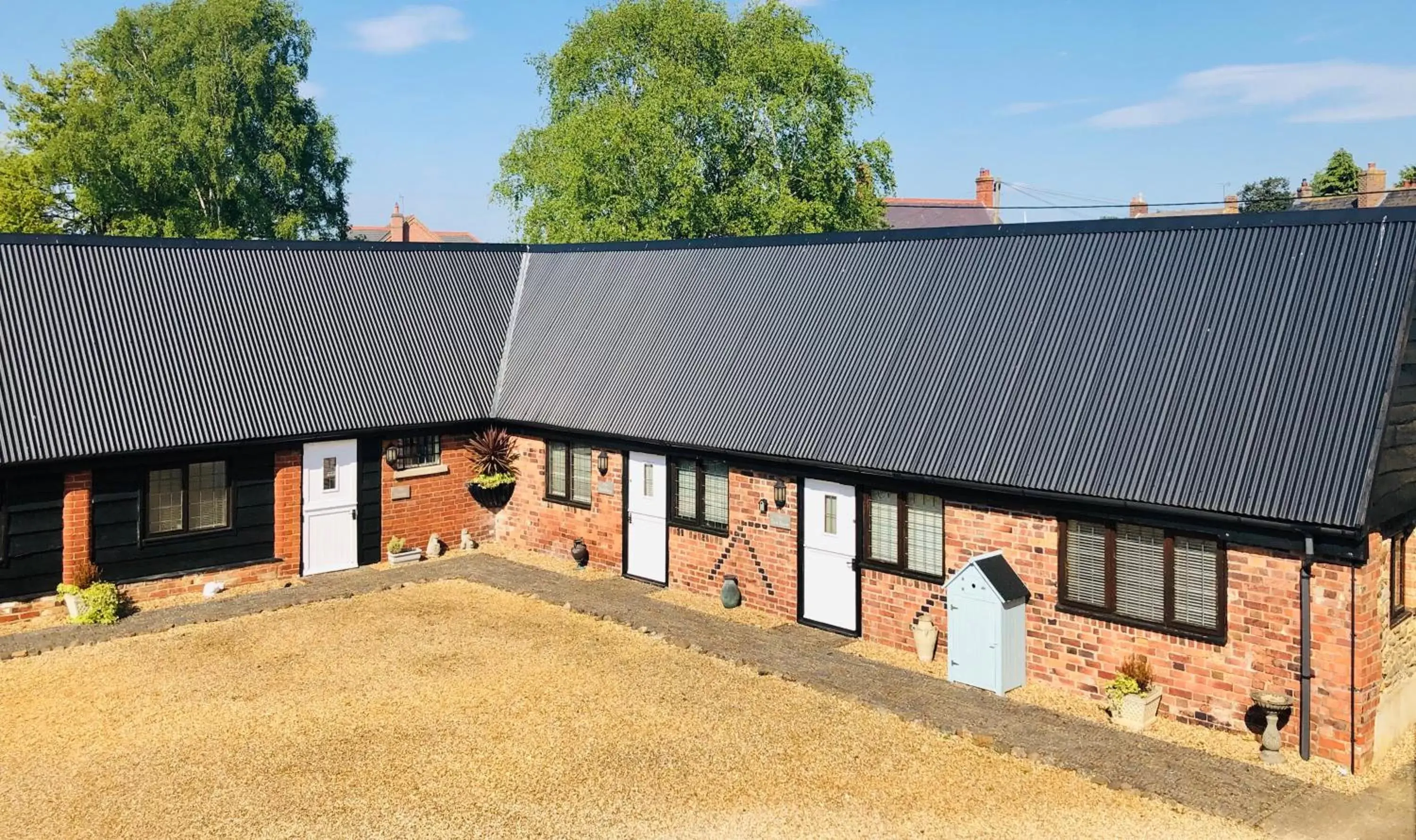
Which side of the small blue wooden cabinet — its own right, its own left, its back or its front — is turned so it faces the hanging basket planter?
right

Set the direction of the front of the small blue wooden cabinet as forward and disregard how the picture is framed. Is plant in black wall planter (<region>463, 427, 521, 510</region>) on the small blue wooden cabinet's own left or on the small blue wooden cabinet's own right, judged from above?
on the small blue wooden cabinet's own right

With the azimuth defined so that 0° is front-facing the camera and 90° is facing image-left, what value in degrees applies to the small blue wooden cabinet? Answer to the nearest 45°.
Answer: approximately 45°

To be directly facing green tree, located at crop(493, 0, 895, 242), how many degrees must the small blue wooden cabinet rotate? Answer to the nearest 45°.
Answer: approximately 135° to its right

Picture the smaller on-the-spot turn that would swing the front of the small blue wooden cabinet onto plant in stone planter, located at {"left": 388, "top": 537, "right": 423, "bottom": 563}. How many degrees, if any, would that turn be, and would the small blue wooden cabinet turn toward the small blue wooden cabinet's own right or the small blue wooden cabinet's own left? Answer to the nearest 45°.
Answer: approximately 90° to the small blue wooden cabinet's own right

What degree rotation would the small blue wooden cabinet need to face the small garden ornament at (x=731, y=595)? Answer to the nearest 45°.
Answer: approximately 90° to its right

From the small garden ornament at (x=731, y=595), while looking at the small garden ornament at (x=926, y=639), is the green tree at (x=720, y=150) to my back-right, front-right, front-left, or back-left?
back-left

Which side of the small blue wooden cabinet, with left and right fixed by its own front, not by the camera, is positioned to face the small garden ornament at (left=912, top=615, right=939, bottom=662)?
right

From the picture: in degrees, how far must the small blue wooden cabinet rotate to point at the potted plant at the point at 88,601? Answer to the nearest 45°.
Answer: approximately 45° to its right

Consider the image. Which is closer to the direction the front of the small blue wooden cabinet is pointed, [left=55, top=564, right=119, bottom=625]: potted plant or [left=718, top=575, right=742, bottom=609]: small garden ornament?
the potted plant
